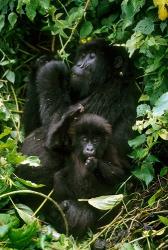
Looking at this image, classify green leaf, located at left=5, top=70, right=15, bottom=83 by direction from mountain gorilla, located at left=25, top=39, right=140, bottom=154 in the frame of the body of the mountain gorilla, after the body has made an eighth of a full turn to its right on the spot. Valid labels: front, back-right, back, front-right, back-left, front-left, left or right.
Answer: front-right

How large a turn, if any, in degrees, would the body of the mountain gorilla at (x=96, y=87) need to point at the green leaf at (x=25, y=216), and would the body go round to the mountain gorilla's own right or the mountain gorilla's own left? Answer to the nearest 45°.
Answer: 0° — it already faces it

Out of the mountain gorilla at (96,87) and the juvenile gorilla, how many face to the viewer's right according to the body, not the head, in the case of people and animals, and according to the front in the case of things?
0

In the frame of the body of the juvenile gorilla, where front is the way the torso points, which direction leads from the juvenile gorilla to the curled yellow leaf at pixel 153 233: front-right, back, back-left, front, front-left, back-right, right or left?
front-left

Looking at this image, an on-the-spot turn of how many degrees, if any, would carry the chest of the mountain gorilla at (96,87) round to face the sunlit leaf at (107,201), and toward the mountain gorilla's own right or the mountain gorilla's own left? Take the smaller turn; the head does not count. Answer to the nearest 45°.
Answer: approximately 45° to the mountain gorilla's own left

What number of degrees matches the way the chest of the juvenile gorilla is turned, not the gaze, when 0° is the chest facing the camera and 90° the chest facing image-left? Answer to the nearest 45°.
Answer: approximately 0°

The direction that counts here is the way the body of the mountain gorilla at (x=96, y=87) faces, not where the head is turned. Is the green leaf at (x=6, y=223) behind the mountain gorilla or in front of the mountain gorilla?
in front

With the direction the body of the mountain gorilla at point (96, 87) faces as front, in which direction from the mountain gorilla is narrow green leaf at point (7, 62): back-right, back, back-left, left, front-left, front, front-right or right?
right

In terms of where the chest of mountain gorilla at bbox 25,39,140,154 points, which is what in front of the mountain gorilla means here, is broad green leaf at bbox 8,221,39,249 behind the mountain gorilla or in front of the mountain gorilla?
in front

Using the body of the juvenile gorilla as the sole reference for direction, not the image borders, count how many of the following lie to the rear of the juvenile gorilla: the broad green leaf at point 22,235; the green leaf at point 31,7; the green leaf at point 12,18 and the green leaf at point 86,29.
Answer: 3

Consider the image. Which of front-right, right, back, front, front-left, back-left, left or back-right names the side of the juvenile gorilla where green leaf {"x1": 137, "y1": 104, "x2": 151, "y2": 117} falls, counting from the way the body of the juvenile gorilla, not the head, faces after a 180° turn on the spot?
right

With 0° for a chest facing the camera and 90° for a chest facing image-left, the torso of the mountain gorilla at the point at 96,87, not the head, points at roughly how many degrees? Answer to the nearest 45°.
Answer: approximately 45°

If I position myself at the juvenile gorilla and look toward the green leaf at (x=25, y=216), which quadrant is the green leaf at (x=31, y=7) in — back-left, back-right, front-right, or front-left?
back-right
